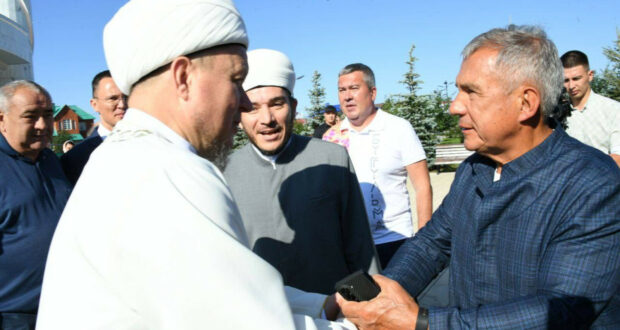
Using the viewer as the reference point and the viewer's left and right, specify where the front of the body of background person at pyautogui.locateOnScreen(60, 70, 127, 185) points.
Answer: facing the viewer and to the right of the viewer

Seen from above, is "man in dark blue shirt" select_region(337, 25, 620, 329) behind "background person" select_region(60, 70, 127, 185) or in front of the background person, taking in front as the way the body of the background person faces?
in front

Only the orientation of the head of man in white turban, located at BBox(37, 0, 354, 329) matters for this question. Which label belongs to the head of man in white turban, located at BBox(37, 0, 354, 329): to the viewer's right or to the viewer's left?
to the viewer's right

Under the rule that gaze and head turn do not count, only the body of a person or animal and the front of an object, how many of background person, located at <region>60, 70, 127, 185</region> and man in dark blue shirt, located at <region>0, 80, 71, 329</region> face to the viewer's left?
0

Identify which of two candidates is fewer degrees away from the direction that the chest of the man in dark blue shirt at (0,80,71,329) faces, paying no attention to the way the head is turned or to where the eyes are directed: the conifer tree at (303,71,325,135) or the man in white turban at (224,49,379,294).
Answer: the man in white turban

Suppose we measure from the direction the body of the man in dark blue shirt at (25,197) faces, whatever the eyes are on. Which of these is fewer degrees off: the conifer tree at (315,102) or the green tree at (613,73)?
the green tree

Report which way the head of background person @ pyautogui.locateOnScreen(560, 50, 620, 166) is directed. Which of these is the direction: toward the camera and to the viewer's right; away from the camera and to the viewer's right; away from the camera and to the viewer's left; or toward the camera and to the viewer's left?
toward the camera and to the viewer's left

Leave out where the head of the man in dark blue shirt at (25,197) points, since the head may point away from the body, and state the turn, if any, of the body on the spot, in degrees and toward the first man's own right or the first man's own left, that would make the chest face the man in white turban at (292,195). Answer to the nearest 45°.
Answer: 0° — they already face them

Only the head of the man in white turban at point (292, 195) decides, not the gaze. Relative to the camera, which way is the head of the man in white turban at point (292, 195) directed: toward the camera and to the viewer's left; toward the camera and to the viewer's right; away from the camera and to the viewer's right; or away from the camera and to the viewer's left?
toward the camera and to the viewer's left

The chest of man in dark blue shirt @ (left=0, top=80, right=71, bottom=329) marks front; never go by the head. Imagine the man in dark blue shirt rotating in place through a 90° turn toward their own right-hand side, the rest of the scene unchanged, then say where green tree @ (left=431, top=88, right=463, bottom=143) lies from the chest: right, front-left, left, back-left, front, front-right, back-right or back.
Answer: back

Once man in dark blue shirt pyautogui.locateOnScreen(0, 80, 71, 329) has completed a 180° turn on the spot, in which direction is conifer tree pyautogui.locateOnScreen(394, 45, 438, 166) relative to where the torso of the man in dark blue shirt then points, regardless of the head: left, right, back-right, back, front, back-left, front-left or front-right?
right

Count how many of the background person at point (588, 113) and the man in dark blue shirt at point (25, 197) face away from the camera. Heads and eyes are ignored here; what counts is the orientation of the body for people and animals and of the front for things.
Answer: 0
